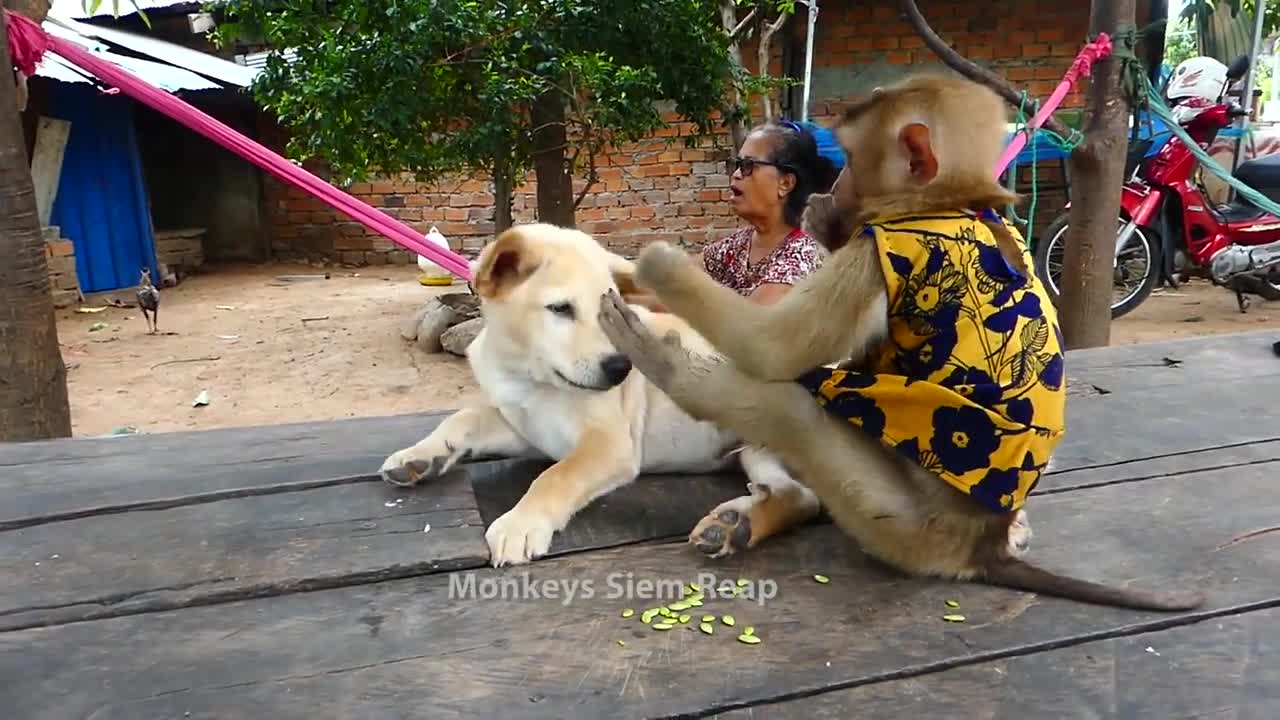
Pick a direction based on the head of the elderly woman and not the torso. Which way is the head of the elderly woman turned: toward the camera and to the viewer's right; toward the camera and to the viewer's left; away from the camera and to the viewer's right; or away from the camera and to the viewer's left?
toward the camera and to the viewer's left

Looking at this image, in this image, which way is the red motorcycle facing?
to the viewer's left

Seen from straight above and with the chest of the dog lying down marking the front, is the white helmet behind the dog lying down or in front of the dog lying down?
behind

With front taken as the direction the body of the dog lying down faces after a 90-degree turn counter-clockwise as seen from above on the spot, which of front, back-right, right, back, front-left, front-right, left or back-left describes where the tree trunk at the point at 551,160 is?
back-left

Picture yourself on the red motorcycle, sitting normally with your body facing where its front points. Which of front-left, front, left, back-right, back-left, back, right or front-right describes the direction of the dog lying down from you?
left

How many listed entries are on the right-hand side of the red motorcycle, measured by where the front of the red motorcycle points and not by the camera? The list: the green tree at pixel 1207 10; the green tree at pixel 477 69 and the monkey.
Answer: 1

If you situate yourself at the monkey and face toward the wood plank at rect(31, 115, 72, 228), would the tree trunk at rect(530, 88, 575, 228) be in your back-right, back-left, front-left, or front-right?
front-right

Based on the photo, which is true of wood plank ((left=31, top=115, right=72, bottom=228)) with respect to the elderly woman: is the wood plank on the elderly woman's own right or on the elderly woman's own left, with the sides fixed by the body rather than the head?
on the elderly woman's own right

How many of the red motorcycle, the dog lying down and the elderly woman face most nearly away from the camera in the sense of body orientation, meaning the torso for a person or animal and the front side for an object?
0

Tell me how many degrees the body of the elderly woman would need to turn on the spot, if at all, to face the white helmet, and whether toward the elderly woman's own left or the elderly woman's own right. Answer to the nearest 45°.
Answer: approximately 180°

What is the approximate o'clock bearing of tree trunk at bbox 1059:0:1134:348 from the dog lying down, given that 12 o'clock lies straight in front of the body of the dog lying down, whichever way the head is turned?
The tree trunk is roughly at 6 o'clock from the dog lying down.

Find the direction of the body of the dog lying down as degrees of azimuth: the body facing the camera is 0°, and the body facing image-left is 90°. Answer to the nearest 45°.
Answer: approximately 45°

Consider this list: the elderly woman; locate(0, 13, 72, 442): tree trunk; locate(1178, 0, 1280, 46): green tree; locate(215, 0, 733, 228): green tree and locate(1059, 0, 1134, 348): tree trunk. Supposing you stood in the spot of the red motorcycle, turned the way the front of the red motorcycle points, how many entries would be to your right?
1

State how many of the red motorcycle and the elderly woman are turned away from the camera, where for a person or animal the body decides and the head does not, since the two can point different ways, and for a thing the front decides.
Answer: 0

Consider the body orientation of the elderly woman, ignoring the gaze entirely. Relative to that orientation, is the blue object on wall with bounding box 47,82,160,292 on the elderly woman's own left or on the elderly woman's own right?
on the elderly woman's own right
